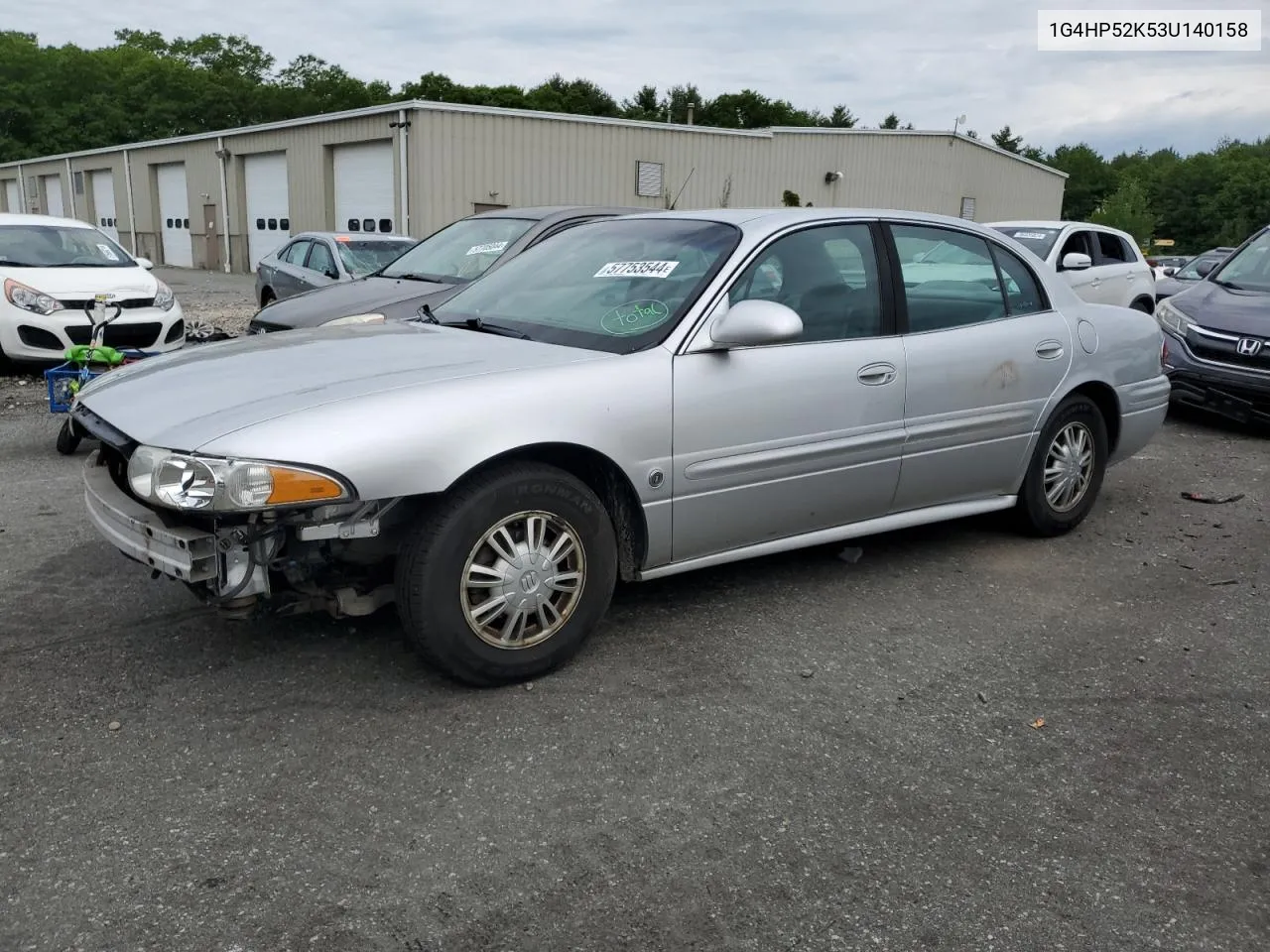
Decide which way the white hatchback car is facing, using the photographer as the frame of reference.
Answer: facing the viewer and to the right of the viewer

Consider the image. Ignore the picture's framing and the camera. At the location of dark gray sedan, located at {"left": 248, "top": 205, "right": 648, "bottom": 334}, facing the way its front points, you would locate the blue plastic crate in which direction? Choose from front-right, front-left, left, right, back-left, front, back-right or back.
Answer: front

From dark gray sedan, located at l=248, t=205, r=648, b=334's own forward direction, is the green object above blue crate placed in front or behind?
in front

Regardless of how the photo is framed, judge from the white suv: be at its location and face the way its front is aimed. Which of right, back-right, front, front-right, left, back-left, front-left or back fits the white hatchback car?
front

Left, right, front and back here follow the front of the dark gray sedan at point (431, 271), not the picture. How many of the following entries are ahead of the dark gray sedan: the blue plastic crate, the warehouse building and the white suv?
1

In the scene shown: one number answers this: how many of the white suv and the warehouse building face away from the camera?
0

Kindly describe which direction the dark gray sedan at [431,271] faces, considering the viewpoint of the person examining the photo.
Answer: facing the viewer and to the left of the viewer

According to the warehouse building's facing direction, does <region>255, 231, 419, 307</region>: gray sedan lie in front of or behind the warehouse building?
in front

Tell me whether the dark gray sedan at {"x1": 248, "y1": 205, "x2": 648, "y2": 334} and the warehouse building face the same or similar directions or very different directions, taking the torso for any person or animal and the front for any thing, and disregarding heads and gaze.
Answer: same or similar directions
